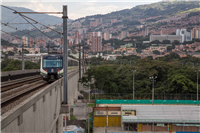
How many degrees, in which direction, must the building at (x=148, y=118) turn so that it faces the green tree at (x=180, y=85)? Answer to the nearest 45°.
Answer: approximately 180°

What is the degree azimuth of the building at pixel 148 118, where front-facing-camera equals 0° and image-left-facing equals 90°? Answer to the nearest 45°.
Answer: approximately 0°

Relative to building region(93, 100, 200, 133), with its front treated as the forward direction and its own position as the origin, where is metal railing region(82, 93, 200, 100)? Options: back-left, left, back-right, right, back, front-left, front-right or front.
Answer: back
